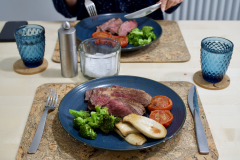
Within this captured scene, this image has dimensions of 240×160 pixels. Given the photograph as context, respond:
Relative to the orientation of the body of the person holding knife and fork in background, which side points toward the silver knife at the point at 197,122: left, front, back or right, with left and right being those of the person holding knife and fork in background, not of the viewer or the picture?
front

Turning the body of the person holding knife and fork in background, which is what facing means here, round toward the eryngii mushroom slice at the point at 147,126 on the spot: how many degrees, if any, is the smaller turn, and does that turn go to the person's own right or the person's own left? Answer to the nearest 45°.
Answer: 0° — they already face it

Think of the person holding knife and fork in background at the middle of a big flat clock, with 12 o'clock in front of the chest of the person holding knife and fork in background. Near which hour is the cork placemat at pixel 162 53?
The cork placemat is roughly at 11 o'clock from the person holding knife and fork in background.

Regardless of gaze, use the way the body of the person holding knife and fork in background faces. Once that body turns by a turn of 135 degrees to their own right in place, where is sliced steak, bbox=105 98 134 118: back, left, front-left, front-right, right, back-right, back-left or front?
back-left

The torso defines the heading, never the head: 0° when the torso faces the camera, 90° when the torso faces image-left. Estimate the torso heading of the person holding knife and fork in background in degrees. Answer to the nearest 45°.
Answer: approximately 0°

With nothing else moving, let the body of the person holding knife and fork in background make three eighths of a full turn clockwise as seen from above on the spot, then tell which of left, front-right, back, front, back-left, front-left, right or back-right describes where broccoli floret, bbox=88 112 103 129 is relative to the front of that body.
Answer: back-left

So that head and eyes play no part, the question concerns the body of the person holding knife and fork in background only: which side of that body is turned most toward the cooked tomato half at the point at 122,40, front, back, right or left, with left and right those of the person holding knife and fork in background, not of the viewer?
front

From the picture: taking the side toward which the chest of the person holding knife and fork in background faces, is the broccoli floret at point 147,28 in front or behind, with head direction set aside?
in front

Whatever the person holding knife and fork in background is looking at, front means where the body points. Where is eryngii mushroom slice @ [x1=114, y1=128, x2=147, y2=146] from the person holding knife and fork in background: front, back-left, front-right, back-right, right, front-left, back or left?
front

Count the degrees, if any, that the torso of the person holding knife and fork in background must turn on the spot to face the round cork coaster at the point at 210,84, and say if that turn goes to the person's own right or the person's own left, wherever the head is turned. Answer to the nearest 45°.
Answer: approximately 45° to the person's own left

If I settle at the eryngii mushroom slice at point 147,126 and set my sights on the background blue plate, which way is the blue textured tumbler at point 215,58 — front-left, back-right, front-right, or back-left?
front-right

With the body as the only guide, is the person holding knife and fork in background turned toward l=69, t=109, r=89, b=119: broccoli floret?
yes

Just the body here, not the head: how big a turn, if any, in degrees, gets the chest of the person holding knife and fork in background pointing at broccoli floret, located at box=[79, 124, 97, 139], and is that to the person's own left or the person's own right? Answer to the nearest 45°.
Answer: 0° — they already face it

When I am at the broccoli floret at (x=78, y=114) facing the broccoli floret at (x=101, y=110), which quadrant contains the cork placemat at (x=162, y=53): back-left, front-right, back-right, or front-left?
front-left
